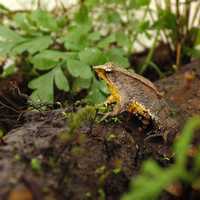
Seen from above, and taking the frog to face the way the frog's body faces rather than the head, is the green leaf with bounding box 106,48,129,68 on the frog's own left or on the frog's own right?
on the frog's own right

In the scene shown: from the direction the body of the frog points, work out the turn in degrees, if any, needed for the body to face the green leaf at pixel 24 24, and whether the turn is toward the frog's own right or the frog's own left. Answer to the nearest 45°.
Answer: approximately 45° to the frog's own right

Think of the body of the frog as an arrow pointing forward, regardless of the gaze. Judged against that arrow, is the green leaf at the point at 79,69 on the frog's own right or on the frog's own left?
on the frog's own right

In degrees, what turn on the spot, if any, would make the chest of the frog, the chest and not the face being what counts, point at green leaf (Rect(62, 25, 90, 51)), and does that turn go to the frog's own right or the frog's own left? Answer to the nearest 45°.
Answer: approximately 45° to the frog's own right

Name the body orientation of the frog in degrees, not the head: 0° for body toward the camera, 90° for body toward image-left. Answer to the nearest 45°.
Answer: approximately 90°

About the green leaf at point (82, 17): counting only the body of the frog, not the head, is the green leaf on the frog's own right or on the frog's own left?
on the frog's own right

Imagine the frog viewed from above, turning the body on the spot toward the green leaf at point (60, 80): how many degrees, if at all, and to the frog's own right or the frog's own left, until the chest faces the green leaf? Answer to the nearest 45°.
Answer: approximately 45° to the frog's own right

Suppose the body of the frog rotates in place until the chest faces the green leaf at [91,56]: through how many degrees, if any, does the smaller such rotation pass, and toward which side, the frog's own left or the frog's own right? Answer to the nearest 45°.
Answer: approximately 45° to the frog's own right

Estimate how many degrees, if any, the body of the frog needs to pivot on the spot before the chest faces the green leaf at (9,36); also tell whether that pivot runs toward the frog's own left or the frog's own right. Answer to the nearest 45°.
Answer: approximately 45° to the frog's own right

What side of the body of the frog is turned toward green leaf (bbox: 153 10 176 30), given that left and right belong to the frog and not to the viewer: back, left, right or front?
right
